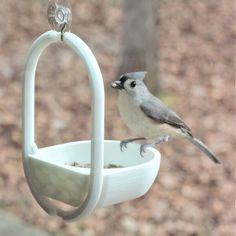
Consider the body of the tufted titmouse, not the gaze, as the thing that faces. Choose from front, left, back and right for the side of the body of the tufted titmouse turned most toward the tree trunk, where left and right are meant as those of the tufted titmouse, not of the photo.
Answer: right

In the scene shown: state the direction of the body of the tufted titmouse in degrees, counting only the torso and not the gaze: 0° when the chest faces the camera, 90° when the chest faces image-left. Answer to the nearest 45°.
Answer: approximately 90°
